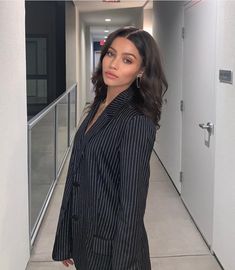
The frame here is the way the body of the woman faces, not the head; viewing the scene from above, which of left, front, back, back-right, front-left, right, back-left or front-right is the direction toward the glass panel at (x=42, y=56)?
back-right

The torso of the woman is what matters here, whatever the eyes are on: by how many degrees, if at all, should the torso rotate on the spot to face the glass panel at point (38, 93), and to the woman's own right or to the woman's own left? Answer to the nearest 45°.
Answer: approximately 135° to the woman's own right

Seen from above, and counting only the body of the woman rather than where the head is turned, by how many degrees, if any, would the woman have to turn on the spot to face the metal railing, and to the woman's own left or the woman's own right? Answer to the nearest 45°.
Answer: approximately 135° to the woman's own right

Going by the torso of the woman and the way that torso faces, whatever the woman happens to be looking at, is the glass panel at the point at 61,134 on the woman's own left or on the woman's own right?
on the woman's own right

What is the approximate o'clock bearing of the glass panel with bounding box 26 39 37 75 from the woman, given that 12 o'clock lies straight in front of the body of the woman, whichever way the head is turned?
The glass panel is roughly at 4 o'clock from the woman.

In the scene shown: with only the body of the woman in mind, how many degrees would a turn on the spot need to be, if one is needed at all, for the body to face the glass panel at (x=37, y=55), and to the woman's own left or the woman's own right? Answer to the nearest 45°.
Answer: approximately 135° to the woman's own right

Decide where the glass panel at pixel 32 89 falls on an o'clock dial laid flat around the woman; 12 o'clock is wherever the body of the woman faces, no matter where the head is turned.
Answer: The glass panel is roughly at 4 o'clock from the woman.

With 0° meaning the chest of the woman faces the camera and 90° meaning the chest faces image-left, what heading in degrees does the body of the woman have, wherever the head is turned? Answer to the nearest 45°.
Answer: approximately 45°
